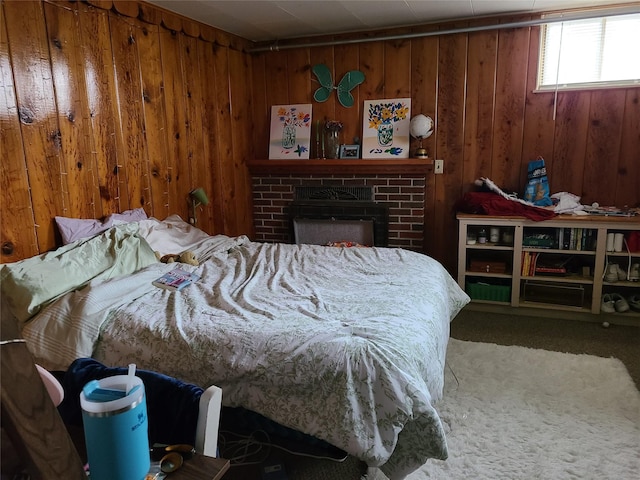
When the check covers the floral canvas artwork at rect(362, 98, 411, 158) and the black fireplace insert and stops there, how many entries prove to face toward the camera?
2

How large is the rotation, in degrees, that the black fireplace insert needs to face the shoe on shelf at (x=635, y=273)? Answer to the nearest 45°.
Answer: approximately 90° to its left

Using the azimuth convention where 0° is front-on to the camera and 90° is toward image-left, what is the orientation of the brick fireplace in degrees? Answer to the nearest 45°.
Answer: approximately 0°

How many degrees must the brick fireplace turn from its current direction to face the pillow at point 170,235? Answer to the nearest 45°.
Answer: approximately 45° to its right

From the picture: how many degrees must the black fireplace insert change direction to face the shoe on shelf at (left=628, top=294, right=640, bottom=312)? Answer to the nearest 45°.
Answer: approximately 90° to its left

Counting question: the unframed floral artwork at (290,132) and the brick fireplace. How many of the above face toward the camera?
2
